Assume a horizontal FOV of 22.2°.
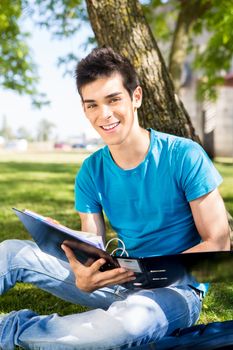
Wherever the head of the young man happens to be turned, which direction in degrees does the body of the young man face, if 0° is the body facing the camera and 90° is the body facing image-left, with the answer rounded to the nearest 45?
approximately 45°

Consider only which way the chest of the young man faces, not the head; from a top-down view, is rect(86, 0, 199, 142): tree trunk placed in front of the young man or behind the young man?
behind
